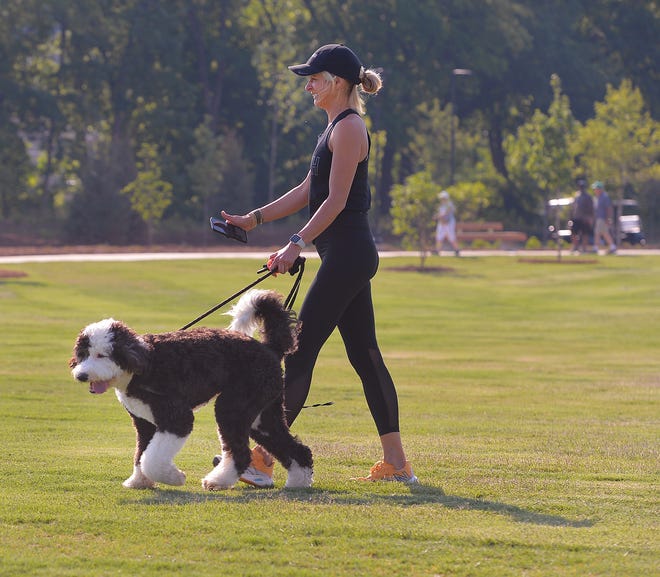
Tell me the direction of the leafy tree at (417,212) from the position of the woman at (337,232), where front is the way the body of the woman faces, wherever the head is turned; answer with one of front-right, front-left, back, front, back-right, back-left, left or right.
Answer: right

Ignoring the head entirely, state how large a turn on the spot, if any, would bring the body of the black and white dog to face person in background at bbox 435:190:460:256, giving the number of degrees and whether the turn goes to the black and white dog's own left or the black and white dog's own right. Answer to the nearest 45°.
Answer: approximately 90° to the black and white dog's own right

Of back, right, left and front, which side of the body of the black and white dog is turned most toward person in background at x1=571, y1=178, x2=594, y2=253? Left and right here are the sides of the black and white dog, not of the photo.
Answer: right

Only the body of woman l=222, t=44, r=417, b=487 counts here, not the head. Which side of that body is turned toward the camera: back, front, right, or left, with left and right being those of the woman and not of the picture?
left

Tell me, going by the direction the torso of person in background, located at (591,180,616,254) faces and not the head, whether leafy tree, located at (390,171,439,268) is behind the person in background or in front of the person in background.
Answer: in front

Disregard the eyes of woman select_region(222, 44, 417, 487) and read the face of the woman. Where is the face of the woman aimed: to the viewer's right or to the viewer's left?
to the viewer's left

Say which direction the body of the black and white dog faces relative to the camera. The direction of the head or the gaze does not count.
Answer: to the viewer's left
